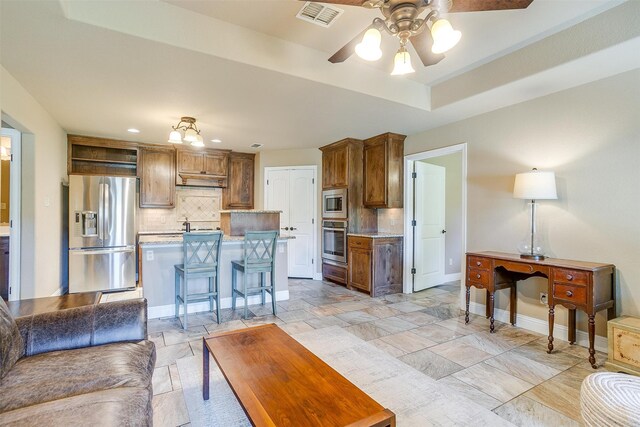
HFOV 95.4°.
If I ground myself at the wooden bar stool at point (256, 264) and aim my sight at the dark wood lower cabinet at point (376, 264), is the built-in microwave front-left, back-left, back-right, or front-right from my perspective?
front-left

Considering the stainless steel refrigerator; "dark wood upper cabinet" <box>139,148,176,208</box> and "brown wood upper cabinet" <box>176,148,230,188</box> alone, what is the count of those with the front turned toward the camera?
3

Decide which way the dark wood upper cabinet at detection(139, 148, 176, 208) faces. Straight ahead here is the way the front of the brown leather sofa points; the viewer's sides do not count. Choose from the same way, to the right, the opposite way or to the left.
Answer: to the right

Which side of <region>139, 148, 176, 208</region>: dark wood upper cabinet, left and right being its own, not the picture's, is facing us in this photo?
front

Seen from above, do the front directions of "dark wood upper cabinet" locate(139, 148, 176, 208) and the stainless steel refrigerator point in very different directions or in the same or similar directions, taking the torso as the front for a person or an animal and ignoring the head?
same or similar directions

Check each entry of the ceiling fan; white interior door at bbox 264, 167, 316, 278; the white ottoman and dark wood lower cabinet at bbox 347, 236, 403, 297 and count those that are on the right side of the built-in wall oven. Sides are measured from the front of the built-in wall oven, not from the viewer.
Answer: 1

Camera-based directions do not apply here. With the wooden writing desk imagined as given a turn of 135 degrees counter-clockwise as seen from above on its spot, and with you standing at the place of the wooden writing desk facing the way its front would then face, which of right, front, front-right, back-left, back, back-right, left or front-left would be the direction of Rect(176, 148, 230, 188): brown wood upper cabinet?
back

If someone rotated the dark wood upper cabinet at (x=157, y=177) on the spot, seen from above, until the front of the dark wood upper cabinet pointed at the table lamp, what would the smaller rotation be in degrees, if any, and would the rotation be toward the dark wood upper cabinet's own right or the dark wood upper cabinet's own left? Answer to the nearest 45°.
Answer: approximately 45° to the dark wood upper cabinet's own left

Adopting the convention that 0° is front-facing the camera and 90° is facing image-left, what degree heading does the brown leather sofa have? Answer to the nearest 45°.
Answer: approximately 270°

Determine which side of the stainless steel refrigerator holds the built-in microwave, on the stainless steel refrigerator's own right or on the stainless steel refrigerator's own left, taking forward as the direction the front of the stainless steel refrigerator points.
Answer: on the stainless steel refrigerator's own left

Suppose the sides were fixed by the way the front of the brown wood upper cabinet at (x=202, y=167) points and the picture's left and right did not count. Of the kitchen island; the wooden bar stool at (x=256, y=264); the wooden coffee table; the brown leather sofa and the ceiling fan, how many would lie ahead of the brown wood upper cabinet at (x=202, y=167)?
5

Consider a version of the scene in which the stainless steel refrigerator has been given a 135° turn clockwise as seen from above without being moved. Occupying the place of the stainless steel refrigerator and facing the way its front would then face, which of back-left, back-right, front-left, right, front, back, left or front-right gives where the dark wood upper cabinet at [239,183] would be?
back-right

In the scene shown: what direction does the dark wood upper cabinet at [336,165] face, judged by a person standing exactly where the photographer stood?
facing the viewer and to the left of the viewer

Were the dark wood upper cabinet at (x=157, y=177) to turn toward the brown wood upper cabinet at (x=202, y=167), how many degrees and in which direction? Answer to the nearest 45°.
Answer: approximately 90° to its left

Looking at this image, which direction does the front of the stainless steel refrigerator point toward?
toward the camera
